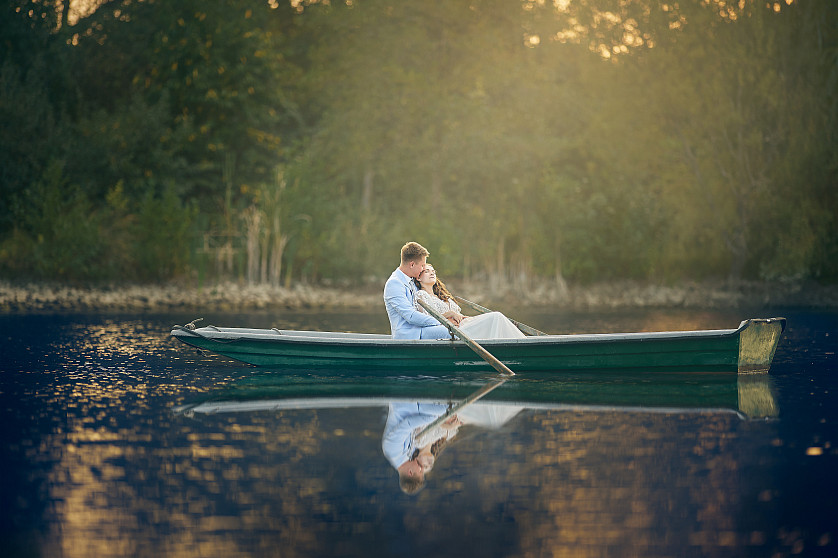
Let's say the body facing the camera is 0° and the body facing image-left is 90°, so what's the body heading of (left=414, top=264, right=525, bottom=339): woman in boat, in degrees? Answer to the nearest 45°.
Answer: approximately 270°

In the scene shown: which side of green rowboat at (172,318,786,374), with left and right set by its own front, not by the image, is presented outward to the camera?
left

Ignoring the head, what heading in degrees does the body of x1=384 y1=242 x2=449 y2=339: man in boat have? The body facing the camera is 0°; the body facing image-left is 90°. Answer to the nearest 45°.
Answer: approximately 270°
